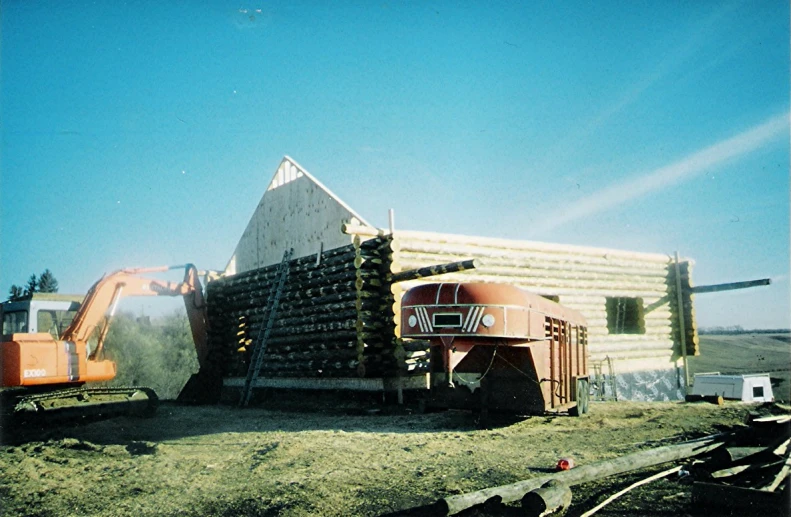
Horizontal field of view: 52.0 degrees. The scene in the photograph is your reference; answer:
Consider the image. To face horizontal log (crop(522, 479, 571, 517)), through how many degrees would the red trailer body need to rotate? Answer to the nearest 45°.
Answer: approximately 45° to its left

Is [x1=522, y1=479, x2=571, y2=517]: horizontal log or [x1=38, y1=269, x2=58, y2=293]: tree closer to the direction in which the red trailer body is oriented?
the horizontal log

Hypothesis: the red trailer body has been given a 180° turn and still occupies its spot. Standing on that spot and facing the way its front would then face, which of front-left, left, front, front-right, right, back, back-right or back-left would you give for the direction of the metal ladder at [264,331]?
left

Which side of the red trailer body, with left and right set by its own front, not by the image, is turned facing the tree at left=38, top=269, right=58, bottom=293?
right

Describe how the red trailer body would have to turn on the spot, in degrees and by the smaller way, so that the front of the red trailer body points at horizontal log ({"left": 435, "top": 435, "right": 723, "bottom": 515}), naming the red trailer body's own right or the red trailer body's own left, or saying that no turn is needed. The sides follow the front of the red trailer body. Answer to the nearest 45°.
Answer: approximately 45° to the red trailer body's own left

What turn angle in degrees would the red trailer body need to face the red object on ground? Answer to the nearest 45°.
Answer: approximately 45° to its left

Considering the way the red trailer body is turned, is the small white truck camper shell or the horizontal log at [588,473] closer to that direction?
the horizontal log

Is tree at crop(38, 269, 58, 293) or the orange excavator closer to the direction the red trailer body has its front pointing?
the orange excavator

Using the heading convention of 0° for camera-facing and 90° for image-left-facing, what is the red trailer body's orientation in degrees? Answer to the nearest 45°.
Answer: approximately 45°

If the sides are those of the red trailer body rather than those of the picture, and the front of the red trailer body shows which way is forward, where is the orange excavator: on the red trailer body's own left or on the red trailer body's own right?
on the red trailer body's own right
